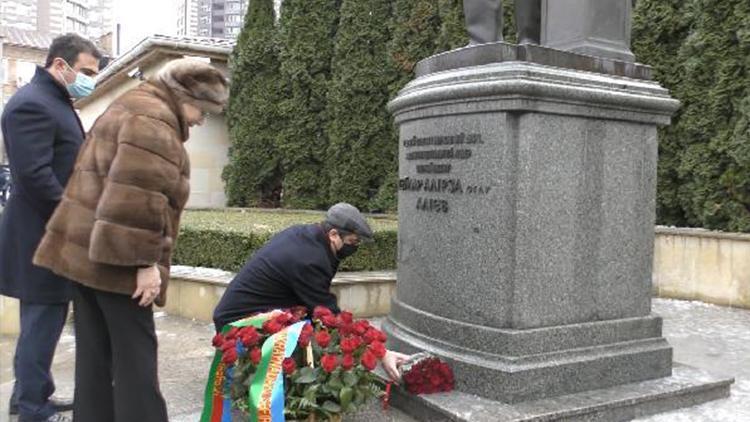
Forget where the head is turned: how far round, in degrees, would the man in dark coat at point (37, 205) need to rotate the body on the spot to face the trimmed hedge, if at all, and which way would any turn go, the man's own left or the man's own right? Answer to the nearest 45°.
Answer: approximately 45° to the man's own left

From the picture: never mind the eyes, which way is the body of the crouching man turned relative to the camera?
to the viewer's right

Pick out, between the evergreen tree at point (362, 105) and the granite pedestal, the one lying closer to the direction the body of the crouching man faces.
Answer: the granite pedestal

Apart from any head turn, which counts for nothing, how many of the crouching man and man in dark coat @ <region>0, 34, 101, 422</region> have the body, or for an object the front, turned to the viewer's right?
2

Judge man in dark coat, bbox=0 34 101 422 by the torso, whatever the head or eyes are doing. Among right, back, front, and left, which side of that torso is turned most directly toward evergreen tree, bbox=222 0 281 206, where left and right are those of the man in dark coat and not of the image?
left

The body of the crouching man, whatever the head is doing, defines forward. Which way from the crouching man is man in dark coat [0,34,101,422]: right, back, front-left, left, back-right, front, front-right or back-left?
back

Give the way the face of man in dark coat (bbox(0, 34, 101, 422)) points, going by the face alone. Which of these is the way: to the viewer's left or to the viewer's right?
to the viewer's right

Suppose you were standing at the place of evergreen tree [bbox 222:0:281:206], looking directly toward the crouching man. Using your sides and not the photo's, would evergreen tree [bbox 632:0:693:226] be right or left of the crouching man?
left

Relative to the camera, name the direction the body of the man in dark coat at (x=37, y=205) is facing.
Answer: to the viewer's right

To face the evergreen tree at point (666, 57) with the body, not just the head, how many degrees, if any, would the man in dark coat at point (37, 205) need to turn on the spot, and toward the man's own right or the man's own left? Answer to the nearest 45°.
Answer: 0° — they already face it
